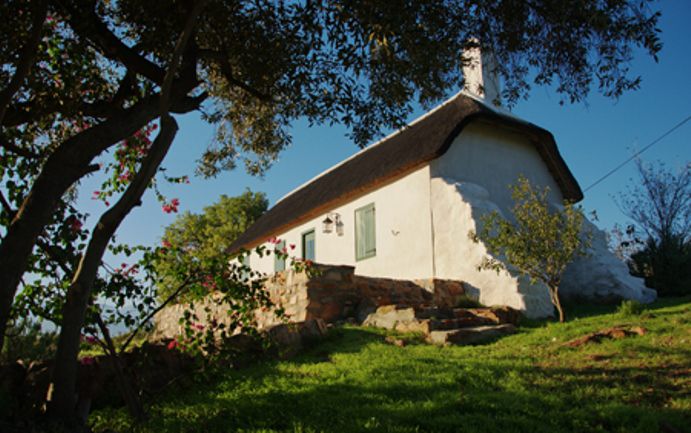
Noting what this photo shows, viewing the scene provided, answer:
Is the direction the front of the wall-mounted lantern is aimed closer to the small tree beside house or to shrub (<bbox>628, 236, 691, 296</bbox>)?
the small tree beside house

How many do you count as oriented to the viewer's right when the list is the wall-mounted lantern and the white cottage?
0

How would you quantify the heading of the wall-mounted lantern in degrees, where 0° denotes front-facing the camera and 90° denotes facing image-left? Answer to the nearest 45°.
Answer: approximately 45°

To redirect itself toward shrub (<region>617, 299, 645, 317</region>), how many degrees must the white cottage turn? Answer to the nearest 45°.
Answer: approximately 90° to its left

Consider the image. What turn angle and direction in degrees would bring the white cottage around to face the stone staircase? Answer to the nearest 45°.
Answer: approximately 45° to its left

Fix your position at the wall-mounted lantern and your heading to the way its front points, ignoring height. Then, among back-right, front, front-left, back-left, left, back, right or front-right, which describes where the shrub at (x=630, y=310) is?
left

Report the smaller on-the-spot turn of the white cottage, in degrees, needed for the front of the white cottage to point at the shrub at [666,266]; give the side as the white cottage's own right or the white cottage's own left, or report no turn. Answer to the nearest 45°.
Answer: approximately 135° to the white cottage's own left

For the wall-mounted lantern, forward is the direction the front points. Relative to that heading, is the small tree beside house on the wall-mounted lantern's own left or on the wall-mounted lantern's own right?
on the wall-mounted lantern's own left

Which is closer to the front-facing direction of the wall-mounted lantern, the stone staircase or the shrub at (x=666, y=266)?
the stone staircase

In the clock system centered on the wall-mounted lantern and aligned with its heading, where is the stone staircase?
The stone staircase is roughly at 10 o'clock from the wall-mounted lantern.

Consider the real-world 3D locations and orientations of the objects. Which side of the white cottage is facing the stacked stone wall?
front

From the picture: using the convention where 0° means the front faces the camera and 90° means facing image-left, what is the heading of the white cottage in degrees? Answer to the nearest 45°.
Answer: approximately 45°
